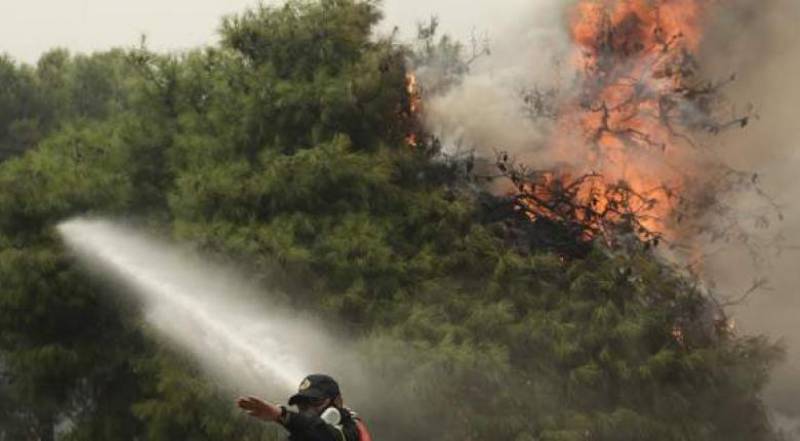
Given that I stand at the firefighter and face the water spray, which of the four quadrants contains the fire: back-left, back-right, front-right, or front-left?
front-right

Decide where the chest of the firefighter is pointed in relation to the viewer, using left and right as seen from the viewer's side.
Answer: facing to the left of the viewer

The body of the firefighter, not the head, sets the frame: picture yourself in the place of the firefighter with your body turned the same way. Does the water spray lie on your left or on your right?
on your right
